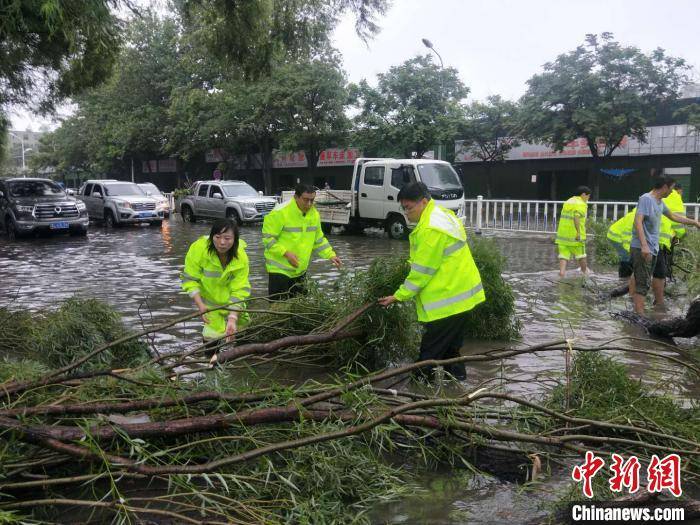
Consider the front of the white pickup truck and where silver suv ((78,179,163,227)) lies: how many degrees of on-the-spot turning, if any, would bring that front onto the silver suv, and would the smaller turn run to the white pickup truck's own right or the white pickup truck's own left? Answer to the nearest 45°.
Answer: approximately 180°

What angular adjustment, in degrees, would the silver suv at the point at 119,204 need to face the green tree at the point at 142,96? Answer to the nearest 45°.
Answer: approximately 135° to its left

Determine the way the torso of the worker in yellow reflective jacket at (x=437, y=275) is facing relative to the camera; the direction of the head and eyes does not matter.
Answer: to the viewer's left

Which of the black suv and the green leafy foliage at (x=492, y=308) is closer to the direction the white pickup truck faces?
the green leafy foliage

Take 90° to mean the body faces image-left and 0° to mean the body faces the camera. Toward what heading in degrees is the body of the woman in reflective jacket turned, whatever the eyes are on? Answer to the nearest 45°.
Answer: approximately 0°

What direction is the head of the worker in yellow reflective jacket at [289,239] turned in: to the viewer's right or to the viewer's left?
to the viewer's right

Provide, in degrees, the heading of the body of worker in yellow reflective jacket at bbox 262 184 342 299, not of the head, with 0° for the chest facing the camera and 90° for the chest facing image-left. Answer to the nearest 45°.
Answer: approximately 315°
